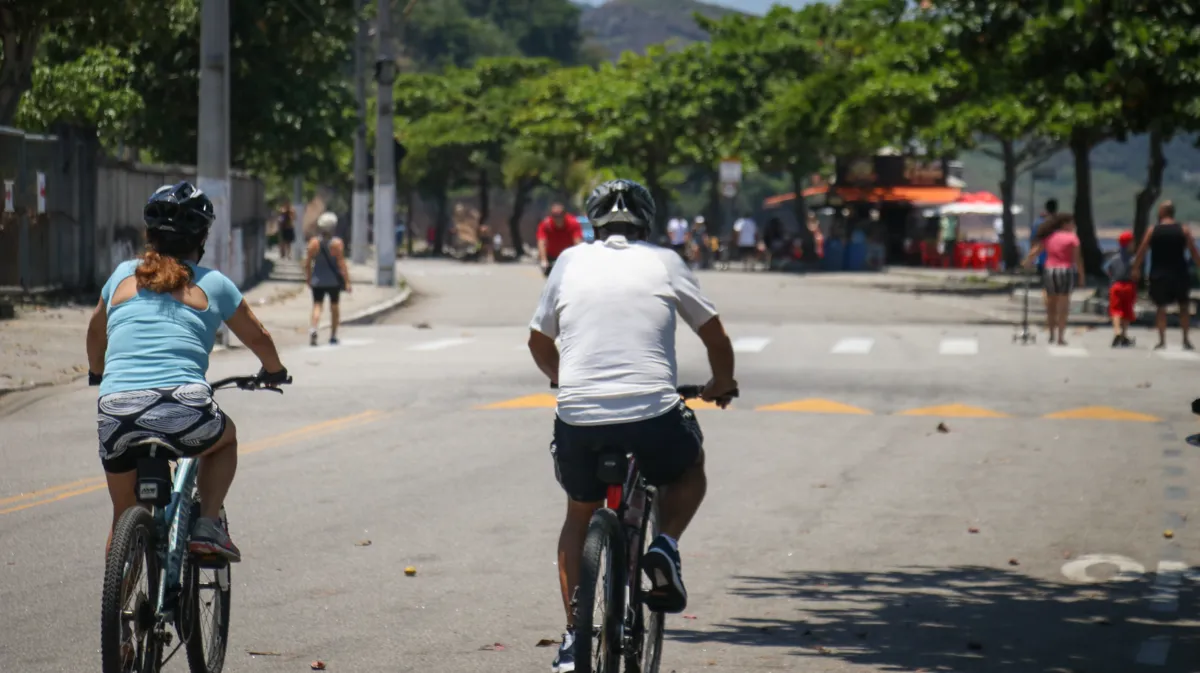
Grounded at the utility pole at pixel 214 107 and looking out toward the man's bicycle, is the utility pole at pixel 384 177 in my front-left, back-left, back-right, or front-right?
back-left

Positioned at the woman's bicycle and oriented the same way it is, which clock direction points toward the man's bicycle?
The man's bicycle is roughly at 2 o'clock from the woman's bicycle.

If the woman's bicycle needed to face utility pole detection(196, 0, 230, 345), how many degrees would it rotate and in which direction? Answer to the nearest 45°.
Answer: approximately 45° to its left

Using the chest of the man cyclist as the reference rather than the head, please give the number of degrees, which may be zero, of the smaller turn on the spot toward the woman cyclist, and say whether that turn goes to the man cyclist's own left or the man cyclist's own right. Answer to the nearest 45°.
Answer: approximately 90° to the man cyclist's own left

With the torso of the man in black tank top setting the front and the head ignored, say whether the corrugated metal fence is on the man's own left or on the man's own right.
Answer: on the man's own left

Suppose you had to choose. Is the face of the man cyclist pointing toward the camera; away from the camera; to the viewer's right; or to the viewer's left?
away from the camera

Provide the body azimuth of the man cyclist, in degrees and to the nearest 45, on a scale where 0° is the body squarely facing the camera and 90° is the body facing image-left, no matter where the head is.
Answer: approximately 180°

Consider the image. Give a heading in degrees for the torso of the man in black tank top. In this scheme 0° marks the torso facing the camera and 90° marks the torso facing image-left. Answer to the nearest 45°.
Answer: approximately 180°

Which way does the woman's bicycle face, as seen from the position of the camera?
facing away from the viewer and to the right of the viewer

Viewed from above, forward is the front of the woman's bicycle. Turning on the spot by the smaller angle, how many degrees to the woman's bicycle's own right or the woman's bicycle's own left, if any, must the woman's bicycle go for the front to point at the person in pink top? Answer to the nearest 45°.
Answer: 0° — it already faces them

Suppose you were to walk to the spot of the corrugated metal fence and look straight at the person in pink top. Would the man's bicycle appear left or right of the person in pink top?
right
